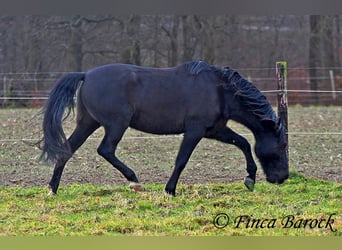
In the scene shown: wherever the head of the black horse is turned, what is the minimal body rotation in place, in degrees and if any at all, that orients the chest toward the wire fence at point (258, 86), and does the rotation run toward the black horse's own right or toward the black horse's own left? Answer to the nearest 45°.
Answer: approximately 90° to the black horse's own left

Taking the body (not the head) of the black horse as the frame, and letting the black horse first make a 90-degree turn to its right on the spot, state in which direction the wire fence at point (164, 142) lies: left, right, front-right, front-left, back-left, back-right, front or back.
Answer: back

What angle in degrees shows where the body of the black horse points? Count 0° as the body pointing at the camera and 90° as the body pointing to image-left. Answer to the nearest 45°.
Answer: approximately 270°
